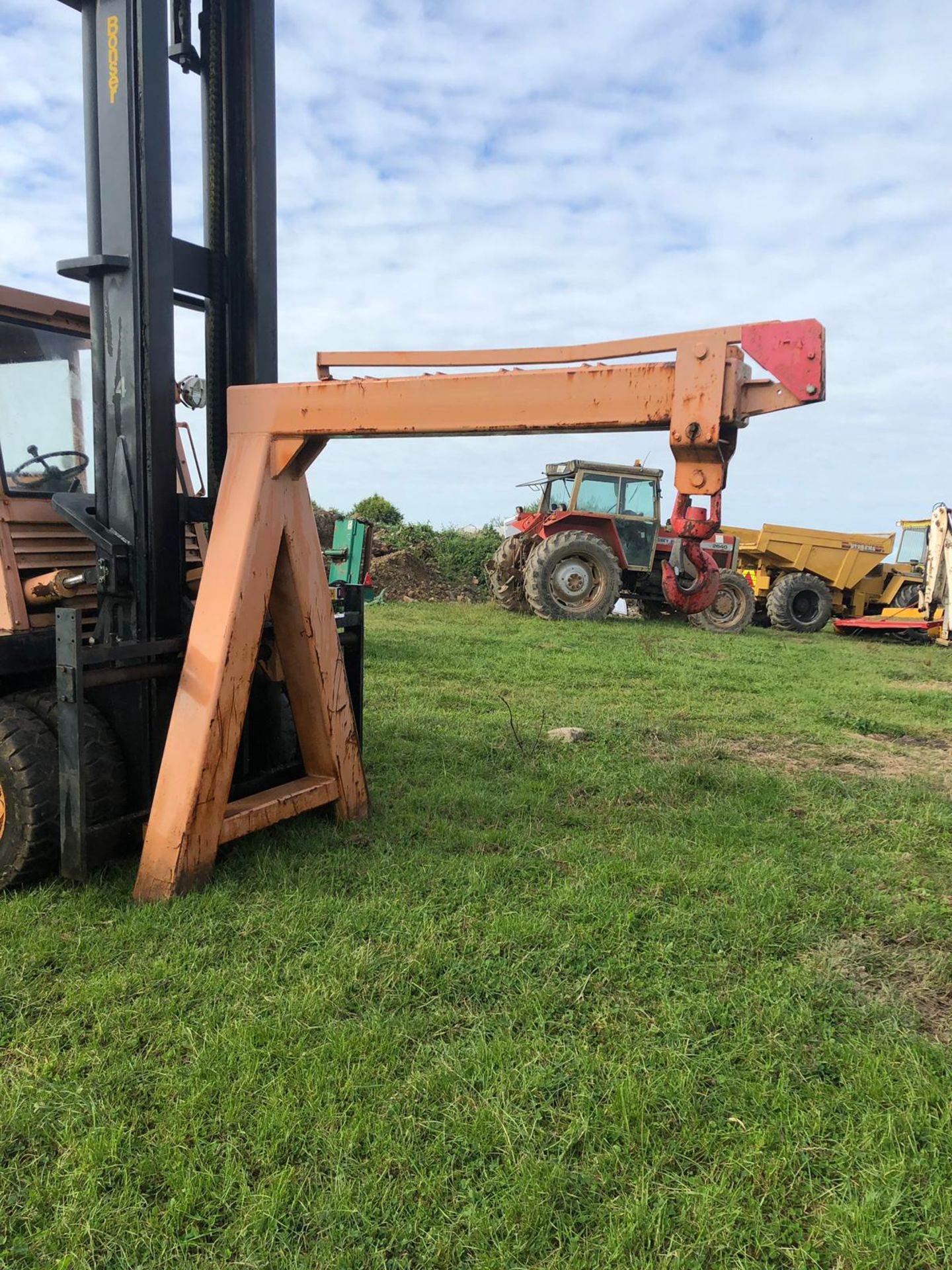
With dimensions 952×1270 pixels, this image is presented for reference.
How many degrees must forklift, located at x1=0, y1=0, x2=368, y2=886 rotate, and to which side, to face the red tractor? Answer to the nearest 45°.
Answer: approximately 90° to its left

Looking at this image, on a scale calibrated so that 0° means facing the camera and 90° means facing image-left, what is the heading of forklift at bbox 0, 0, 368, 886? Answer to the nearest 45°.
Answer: approximately 315°

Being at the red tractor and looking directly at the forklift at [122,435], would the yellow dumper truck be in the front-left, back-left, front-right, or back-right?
back-left

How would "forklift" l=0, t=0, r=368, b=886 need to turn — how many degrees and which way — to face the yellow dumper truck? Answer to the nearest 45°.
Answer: approximately 90° to its left
